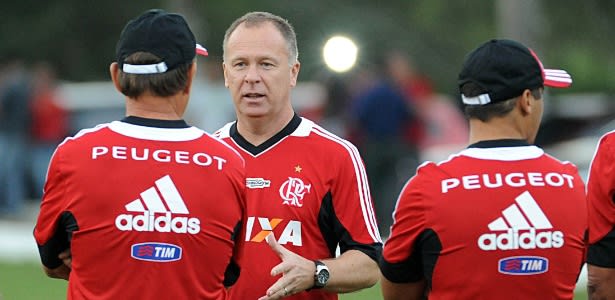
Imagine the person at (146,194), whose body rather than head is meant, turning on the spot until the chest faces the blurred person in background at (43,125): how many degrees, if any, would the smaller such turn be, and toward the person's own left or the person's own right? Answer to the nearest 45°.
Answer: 0° — they already face them

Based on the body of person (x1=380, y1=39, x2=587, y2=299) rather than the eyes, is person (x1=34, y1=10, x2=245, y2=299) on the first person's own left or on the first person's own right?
on the first person's own left

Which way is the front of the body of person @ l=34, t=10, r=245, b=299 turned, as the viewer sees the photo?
away from the camera

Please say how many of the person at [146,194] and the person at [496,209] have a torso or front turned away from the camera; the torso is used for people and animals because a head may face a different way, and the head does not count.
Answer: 2

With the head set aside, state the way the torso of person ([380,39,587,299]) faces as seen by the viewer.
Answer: away from the camera

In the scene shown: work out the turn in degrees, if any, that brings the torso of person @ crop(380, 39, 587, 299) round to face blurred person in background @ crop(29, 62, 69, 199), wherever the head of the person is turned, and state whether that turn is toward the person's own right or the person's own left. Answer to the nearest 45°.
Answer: approximately 45° to the person's own left

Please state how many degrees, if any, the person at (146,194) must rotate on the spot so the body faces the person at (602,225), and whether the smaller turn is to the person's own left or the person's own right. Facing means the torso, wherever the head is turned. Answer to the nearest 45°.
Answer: approximately 90° to the person's own right

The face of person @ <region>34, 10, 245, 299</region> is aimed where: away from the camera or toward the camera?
away from the camera

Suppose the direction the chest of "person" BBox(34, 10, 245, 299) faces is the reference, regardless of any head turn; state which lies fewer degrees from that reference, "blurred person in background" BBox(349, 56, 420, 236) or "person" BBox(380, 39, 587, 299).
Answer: the blurred person in background
